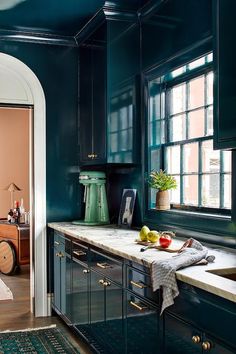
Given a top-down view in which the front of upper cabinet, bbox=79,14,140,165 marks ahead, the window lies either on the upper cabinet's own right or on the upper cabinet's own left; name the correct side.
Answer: on the upper cabinet's own left

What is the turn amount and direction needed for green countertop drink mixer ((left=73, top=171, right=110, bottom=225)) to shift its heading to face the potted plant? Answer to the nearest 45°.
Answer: approximately 90° to its left

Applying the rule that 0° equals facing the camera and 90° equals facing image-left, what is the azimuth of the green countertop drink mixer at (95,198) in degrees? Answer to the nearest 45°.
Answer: approximately 45°

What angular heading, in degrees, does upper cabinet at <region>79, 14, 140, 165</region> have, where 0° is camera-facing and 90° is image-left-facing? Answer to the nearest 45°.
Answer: approximately 45°

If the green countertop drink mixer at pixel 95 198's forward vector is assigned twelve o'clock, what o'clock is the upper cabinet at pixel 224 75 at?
The upper cabinet is roughly at 10 o'clock from the green countertop drink mixer.

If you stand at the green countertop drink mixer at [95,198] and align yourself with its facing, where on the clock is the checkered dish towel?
The checkered dish towel is roughly at 10 o'clock from the green countertop drink mixer.
